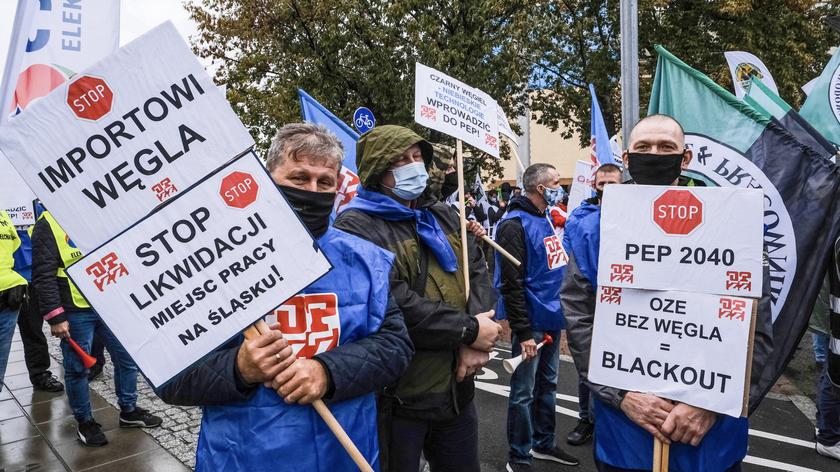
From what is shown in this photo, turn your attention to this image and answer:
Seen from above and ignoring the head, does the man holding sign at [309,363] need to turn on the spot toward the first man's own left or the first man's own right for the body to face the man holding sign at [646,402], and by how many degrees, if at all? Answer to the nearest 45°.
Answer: approximately 90° to the first man's own left

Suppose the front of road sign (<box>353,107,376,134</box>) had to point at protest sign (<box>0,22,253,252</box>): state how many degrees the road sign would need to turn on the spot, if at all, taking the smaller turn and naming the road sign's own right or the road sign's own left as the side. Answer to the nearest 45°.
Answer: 0° — it already faces it

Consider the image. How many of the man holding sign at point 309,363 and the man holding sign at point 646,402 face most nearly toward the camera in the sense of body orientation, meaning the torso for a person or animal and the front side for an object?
2

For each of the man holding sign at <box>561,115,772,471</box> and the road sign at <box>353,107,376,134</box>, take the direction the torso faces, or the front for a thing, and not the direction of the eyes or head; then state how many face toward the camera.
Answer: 2

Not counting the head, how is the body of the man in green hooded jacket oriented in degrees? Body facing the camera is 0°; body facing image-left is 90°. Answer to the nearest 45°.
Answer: approximately 315°

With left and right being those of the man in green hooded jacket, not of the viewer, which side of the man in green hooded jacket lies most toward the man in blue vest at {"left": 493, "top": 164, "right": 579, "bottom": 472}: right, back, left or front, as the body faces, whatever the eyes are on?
left

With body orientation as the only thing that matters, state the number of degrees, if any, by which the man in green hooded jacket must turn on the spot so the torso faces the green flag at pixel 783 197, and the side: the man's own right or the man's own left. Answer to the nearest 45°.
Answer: approximately 45° to the man's own left

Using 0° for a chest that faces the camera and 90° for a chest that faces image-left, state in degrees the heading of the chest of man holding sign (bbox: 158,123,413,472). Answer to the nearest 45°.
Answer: approximately 0°

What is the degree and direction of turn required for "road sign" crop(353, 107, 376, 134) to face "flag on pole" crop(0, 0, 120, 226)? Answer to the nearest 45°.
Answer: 0° — it already faces it
